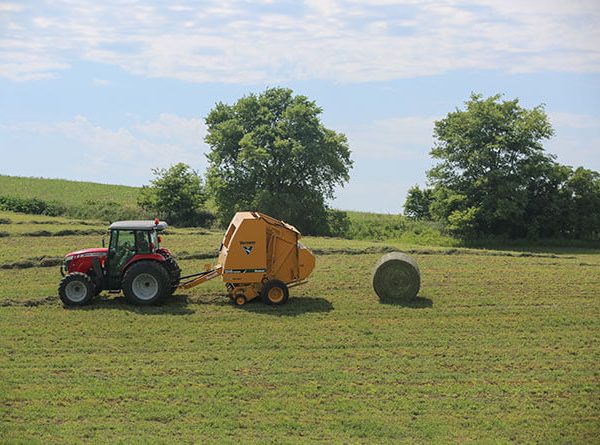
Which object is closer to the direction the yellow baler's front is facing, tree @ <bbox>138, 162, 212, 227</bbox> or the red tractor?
the red tractor

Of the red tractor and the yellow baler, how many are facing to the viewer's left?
2

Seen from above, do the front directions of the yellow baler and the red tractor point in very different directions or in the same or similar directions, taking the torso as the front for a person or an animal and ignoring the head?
same or similar directions

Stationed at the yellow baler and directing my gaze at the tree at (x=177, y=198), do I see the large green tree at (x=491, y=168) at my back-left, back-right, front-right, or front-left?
front-right

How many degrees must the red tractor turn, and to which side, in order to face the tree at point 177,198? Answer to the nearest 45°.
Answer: approximately 90° to its right

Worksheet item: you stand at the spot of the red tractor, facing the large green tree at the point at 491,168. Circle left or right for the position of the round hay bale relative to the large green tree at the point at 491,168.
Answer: right

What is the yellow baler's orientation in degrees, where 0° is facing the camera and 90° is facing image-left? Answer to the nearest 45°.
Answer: approximately 90°

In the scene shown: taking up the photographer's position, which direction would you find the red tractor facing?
facing to the left of the viewer

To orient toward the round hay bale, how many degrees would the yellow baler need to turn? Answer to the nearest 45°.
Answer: approximately 180°

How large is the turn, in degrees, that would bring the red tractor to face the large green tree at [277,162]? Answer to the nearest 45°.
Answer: approximately 90° to its right

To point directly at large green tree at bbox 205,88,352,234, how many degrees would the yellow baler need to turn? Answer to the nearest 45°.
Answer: approximately 90° to its right

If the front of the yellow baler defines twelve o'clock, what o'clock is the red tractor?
The red tractor is roughly at 12 o'clock from the yellow baler.

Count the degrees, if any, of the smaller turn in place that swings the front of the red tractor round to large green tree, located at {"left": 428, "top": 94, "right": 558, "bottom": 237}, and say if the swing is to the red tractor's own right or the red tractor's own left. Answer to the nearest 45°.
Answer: approximately 135° to the red tractor's own right

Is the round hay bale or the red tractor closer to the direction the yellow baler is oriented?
the red tractor
